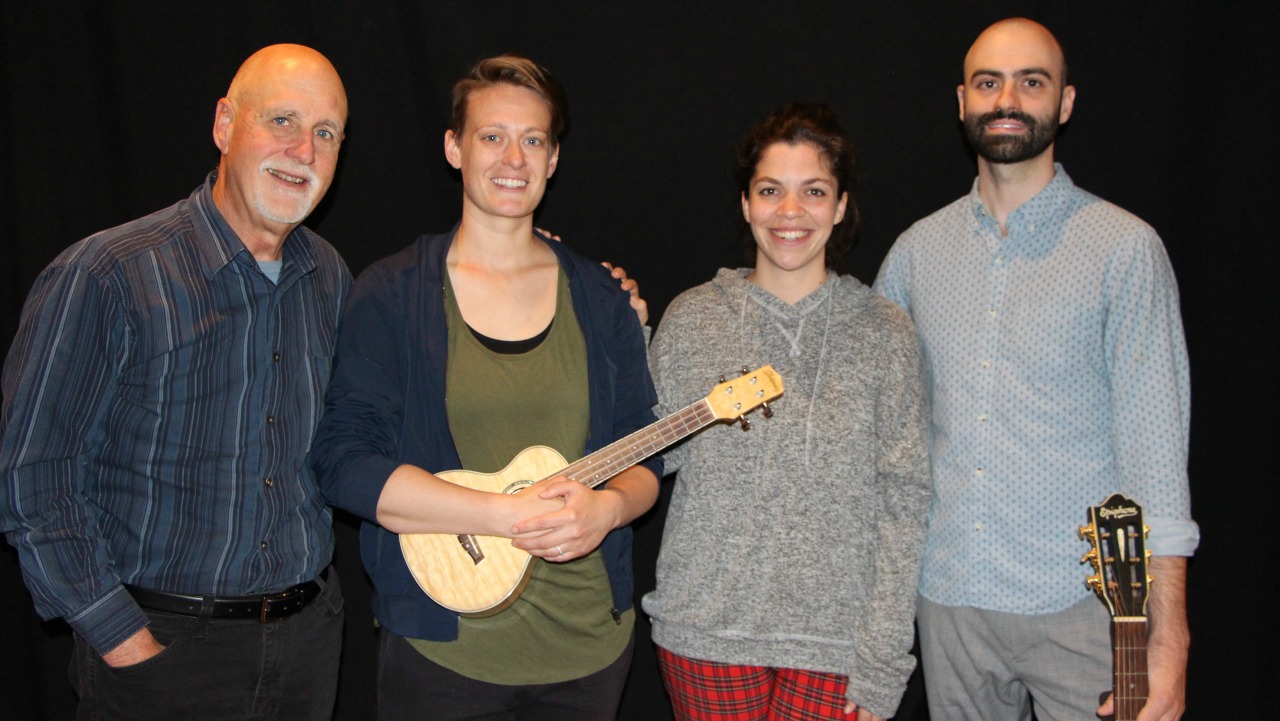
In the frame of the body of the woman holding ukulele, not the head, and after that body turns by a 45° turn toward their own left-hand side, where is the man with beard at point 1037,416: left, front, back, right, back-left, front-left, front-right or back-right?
front-left

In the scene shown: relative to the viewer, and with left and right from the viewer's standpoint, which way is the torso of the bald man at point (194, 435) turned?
facing the viewer and to the right of the viewer

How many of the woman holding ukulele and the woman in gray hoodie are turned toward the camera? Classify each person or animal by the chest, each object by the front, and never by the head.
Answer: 2

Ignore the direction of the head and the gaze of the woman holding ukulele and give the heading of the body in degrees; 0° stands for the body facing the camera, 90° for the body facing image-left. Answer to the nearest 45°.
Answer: approximately 0°

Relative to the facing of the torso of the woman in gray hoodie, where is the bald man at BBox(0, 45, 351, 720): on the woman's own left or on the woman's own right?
on the woman's own right
